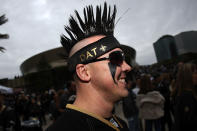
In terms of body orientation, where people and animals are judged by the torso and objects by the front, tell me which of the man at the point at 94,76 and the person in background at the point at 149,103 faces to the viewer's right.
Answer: the man

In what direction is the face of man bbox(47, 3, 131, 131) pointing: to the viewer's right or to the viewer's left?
to the viewer's right

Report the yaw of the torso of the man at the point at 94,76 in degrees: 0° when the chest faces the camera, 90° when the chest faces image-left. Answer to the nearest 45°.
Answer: approximately 270°

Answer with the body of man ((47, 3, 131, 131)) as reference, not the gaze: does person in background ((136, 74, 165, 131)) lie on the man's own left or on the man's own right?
on the man's own left
